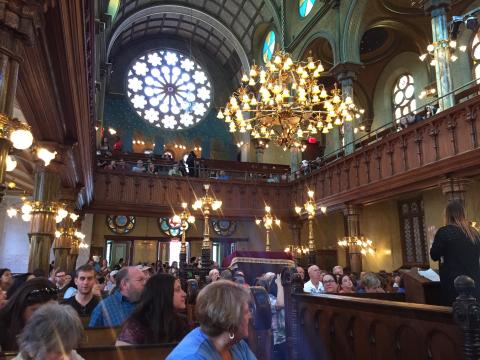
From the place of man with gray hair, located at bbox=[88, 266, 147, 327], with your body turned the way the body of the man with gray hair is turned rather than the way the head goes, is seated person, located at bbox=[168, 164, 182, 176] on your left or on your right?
on your left

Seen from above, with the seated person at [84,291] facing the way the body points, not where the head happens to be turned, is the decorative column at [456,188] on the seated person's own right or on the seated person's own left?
on the seated person's own left

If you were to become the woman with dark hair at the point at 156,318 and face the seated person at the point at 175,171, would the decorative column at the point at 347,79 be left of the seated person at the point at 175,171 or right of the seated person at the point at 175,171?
right

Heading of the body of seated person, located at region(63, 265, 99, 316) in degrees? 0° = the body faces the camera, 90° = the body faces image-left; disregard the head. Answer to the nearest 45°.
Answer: approximately 0°
